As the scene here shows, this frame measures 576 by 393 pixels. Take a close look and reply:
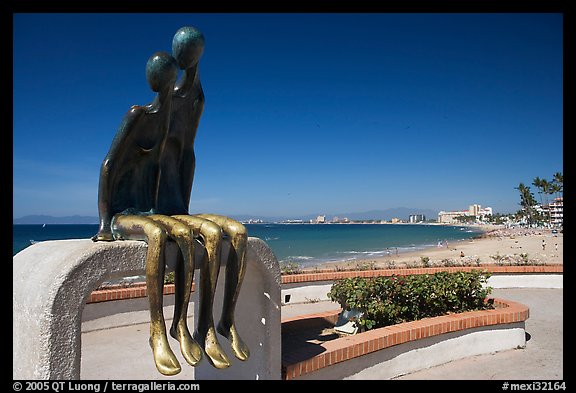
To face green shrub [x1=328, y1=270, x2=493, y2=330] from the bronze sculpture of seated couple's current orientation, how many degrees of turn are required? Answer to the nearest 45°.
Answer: approximately 90° to its left
